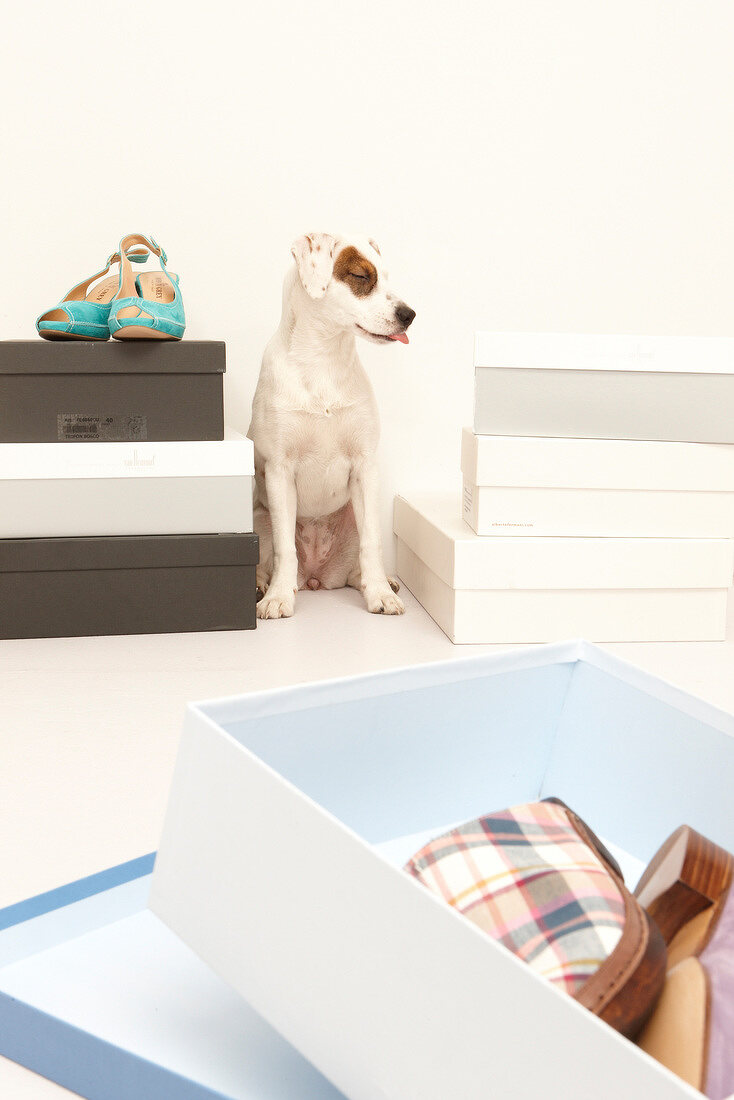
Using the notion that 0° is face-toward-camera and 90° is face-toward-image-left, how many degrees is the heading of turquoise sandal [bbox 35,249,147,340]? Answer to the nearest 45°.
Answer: approximately 45°

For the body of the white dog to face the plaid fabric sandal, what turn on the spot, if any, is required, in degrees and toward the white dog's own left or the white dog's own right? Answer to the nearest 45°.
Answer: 0° — it already faces it

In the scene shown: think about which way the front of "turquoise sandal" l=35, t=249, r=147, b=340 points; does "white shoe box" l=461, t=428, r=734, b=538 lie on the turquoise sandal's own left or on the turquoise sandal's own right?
on the turquoise sandal's own left

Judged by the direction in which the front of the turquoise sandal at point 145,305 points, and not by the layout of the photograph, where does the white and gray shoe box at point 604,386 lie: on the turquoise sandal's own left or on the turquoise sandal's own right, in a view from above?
on the turquoise sandal's own left
